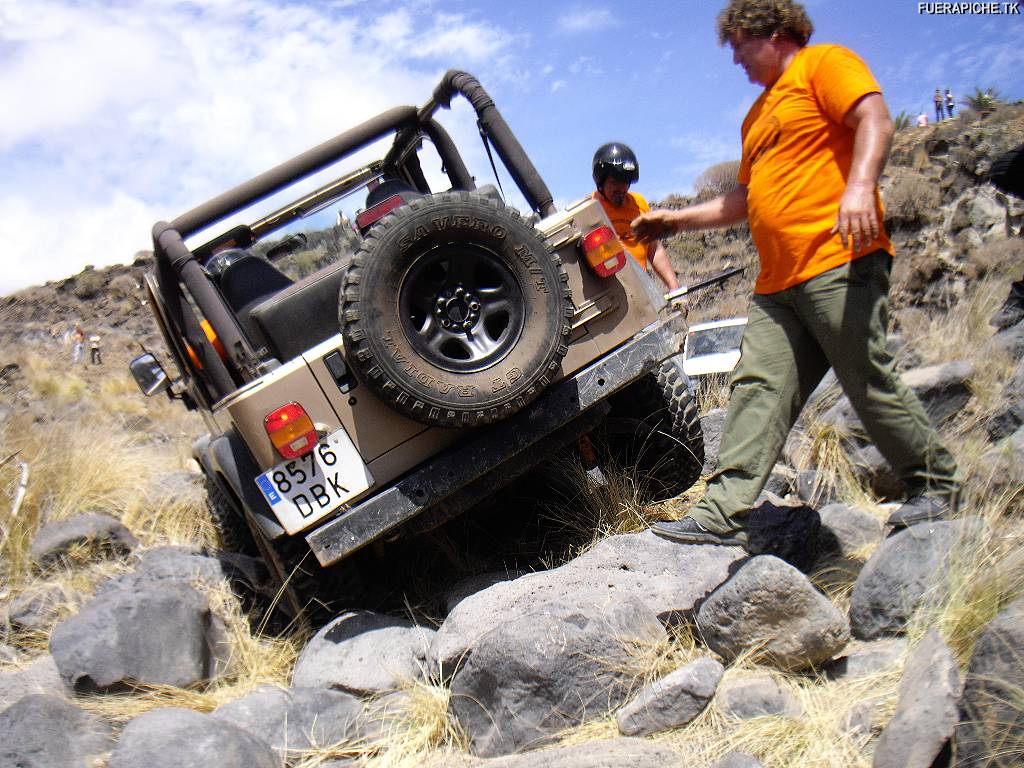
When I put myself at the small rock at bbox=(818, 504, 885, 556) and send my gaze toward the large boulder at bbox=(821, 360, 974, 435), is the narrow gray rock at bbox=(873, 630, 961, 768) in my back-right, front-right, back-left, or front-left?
back-right

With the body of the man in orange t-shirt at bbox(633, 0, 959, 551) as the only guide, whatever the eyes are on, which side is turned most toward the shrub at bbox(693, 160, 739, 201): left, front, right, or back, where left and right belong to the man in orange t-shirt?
right

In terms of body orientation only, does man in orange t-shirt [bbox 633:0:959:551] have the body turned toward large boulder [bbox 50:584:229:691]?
yes

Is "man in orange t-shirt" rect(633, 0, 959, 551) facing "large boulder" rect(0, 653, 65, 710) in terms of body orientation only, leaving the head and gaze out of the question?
yes

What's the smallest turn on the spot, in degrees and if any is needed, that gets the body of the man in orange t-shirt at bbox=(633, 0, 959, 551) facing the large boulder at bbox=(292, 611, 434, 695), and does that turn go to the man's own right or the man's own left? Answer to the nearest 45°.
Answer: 0° — they already face it

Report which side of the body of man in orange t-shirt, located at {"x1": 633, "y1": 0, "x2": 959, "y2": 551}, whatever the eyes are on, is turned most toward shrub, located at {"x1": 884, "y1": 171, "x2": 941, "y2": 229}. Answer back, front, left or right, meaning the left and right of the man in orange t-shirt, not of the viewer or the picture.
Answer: right

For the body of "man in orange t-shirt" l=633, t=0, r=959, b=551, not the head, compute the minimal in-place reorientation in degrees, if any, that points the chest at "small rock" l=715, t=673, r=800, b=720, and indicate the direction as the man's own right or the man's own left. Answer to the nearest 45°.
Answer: approximately 45° to the man's own left

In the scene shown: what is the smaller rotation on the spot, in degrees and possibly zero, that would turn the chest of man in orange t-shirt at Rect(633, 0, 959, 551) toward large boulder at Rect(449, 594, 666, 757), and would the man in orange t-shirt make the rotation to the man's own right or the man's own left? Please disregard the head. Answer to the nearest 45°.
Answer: approximately 45° to the man's own left

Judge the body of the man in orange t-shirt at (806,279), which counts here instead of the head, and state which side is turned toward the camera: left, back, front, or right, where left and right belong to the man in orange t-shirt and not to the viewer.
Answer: left

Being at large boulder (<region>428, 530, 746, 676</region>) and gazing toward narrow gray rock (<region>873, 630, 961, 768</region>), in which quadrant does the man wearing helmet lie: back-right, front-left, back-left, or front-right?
back-left

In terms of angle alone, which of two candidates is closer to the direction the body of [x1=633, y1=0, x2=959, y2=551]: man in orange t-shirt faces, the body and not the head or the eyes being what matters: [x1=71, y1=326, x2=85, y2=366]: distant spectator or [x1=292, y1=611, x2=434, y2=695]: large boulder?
the large boulder
